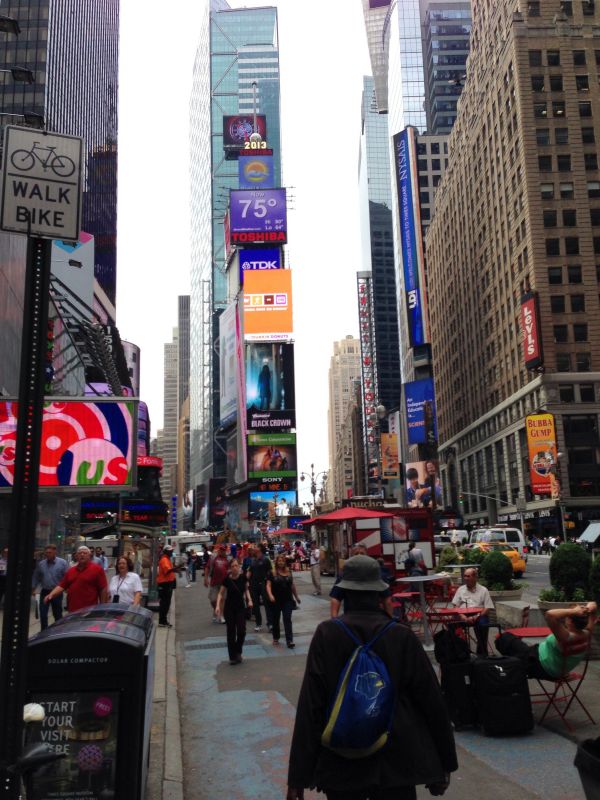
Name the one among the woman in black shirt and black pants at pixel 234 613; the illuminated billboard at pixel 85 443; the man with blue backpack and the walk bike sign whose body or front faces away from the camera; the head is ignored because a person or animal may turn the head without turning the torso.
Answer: the man with blue backpack

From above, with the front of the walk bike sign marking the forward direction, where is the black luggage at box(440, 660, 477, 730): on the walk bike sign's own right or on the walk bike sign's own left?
on the walk bike sign's own left

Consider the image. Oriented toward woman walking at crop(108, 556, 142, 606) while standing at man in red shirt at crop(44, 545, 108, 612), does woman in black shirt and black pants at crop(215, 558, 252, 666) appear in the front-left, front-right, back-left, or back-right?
front-right

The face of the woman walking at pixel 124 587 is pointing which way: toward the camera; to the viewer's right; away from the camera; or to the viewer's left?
toward the camera

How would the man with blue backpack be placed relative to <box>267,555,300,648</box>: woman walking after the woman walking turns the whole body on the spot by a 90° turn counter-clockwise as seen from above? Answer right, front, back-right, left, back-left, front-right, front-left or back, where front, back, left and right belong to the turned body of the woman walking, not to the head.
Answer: right

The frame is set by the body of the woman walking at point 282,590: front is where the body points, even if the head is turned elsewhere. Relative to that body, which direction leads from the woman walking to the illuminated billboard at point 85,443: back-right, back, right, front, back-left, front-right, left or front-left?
right

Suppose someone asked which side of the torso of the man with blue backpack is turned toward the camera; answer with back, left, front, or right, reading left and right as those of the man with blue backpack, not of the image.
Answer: back

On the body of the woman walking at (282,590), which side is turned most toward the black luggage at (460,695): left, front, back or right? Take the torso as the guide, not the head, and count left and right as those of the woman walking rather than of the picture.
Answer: front

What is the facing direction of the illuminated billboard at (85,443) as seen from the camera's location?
facing the viewer

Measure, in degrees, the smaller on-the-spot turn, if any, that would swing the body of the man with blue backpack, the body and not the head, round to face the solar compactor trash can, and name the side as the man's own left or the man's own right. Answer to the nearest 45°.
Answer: approximately 45° to the man's own left

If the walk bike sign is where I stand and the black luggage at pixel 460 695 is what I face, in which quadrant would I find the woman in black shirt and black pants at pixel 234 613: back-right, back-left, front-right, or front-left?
front-left

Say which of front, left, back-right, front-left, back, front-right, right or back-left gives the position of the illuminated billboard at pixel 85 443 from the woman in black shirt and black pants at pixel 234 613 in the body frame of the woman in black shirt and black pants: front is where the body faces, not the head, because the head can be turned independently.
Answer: back-right

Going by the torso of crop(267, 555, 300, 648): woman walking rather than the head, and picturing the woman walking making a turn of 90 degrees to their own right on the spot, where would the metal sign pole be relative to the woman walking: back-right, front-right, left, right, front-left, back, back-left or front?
left

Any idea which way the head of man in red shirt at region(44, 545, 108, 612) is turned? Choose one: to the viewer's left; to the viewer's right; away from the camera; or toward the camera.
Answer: toward the camera

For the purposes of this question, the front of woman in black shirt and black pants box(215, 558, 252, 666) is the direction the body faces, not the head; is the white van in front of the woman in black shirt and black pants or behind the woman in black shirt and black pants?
behind

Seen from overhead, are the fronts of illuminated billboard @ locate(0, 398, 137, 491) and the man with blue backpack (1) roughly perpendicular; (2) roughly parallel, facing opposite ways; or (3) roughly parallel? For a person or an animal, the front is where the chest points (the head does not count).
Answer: roughly parallel, facing opposite ways

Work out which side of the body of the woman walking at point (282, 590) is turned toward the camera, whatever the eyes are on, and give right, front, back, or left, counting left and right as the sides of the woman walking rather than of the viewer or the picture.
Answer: front

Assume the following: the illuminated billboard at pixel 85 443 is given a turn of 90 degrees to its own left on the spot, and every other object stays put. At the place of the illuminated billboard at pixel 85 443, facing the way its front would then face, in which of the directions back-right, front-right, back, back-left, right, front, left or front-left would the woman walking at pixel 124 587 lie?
right

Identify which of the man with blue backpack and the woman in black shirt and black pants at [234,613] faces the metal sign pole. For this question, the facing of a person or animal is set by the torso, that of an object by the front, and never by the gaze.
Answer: the woman in black shirt and black pants
